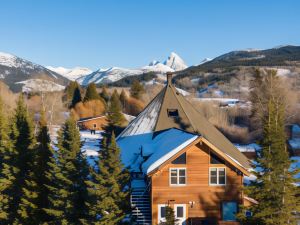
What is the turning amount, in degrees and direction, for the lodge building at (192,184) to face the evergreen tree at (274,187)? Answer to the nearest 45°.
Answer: approximately 45° to its left

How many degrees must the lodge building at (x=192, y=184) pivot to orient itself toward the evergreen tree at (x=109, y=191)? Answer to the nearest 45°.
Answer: approximately 45° to its right

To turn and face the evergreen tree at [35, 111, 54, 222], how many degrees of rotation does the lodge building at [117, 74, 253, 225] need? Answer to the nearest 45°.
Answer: approximately 90° to its right

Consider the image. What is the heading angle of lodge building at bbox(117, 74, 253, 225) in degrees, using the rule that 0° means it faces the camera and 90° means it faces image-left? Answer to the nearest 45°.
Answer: approximately 0°

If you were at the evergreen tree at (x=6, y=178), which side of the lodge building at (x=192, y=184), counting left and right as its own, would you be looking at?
right
